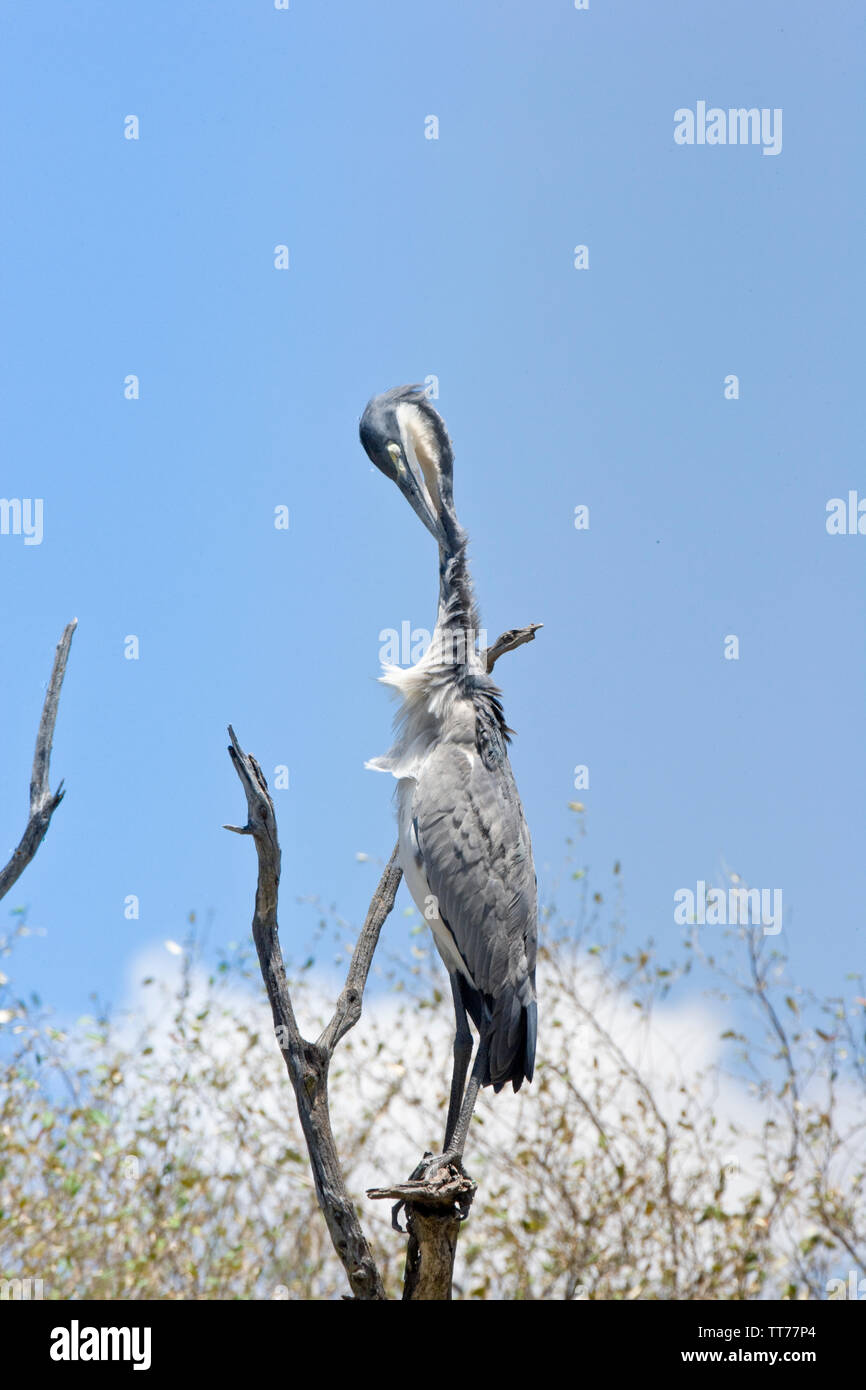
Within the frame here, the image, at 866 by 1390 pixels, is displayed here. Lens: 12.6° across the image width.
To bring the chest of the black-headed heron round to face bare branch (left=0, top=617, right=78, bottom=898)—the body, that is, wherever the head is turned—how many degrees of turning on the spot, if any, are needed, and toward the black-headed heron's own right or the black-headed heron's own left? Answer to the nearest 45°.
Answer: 0° — it already faces it

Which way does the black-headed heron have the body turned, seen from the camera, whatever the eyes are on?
to the viewer's left
